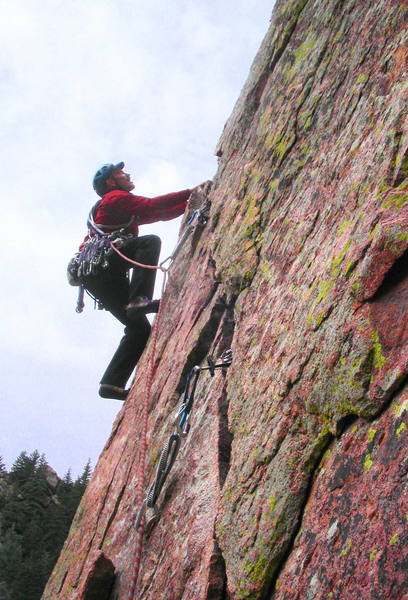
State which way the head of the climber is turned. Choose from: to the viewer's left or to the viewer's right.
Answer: to the viewer's right

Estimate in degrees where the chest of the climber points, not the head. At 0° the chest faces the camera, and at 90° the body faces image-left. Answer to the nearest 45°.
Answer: approximately 270°
